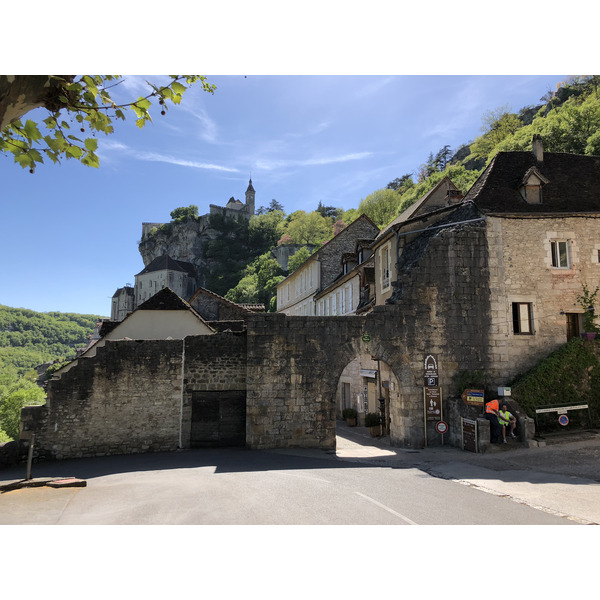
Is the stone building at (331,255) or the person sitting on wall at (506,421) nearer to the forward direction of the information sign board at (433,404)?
the person sitting on wall

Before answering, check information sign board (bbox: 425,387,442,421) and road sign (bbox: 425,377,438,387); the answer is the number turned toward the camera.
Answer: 2

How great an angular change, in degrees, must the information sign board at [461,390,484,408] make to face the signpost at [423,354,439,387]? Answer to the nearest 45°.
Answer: approximately 135° to its right

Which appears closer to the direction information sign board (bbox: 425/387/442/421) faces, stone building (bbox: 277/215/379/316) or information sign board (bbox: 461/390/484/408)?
the information sign board

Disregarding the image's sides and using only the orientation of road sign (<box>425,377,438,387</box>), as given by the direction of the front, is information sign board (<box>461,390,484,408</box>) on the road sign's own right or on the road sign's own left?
on the road sign's own left

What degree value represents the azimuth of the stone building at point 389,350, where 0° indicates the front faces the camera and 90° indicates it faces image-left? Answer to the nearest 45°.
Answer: approximately 0°

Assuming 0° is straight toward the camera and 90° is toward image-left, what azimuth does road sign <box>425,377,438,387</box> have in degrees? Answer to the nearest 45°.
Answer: approximately 0°
